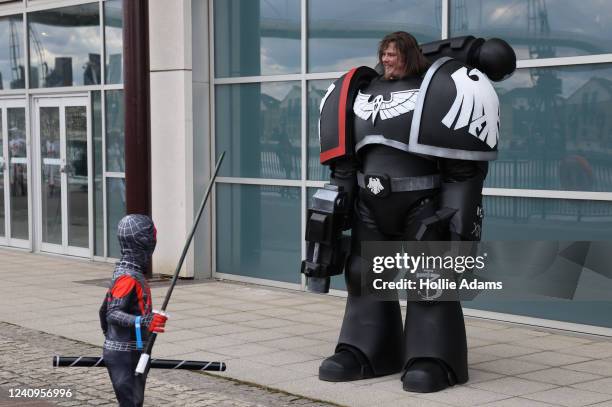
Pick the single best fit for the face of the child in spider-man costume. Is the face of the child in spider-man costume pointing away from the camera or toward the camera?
away from the camera

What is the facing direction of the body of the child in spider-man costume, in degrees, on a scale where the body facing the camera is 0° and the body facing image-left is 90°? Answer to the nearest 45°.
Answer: approximately 270°

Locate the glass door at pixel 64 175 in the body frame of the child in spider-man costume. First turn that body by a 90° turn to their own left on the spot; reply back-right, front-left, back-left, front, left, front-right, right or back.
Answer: front

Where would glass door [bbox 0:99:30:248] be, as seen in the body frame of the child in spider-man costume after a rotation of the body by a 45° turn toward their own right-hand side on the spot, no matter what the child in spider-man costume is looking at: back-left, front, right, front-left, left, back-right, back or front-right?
back-left
